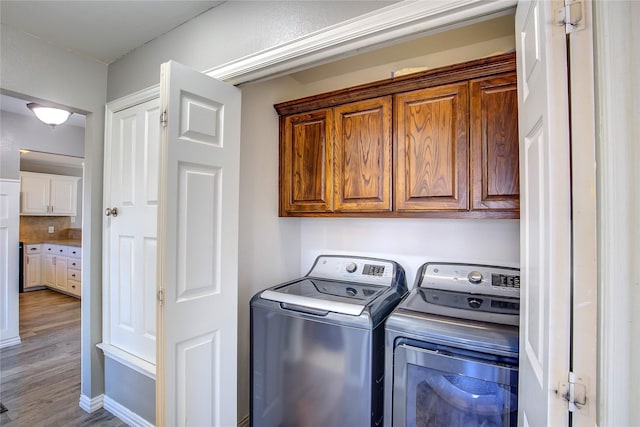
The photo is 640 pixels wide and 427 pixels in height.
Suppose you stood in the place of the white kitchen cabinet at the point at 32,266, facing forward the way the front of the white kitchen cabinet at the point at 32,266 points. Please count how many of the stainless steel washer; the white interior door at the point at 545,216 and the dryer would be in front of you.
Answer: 3

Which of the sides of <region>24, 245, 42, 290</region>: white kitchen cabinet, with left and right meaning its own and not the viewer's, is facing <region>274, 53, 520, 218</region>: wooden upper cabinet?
front

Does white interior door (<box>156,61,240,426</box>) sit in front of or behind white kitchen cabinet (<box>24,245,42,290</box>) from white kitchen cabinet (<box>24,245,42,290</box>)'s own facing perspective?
in front

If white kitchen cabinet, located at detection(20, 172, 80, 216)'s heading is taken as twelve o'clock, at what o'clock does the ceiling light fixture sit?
The ceiling light fixture is roughly at 12 o'clock from the white kitchen cabinet.

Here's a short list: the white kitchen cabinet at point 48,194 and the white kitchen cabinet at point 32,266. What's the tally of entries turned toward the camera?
2

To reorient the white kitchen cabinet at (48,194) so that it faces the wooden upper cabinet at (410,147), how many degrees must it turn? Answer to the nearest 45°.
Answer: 0° — it already faces it

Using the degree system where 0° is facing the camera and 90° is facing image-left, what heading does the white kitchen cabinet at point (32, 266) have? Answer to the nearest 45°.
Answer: approximately 0°

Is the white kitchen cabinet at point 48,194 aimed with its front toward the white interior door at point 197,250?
yes

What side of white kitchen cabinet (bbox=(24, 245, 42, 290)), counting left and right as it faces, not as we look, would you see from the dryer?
front
